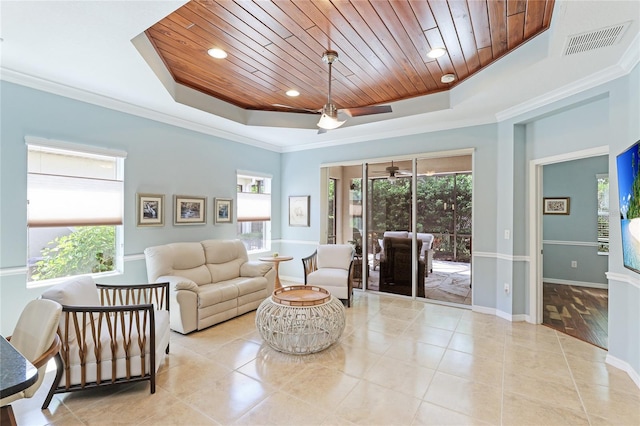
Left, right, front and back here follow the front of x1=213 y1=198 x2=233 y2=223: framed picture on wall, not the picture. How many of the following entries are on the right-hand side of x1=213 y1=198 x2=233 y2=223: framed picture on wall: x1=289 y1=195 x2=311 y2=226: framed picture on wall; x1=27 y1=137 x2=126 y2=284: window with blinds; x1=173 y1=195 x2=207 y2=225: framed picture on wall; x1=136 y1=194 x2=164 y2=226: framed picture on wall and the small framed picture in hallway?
3

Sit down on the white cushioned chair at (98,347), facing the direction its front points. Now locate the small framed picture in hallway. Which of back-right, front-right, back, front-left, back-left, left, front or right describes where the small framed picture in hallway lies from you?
front

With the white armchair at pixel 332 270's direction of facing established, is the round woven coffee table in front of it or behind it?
in front

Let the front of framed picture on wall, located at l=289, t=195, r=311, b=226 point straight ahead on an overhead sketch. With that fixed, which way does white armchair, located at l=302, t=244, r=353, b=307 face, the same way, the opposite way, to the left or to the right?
the same way

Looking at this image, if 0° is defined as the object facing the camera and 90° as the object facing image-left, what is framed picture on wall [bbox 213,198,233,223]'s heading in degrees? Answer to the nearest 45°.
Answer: approximately 315°

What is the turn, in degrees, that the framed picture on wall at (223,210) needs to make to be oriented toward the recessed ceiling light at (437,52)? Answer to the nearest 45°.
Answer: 0° — it already faces it

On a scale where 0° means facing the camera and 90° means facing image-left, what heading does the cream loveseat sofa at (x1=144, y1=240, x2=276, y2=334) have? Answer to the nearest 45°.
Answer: approximately 315°

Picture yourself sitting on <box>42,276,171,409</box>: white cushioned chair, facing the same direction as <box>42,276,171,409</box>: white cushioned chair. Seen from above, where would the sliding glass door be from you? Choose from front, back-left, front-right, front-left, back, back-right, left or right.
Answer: front

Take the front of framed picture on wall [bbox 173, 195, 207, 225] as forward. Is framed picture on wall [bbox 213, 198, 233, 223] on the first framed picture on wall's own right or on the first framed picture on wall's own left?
on the first framed picture on wall's own left

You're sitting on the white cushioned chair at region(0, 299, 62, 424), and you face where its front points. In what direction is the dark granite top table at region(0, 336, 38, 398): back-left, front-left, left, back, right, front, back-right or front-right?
front-left

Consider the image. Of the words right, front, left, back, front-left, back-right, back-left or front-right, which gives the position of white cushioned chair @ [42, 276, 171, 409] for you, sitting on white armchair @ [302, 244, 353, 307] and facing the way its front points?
front

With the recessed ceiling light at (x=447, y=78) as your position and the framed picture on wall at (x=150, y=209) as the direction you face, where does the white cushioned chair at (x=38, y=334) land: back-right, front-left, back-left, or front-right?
front-left

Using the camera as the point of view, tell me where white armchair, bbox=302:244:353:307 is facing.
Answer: facing the viewer and to the left of the viewer

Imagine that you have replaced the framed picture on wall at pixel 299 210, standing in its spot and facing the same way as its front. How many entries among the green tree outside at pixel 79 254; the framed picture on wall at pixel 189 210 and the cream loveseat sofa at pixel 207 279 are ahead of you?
3

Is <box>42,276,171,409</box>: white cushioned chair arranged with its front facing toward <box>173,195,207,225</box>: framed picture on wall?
no

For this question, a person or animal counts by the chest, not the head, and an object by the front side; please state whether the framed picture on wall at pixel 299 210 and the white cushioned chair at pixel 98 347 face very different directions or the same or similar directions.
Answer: very different directions

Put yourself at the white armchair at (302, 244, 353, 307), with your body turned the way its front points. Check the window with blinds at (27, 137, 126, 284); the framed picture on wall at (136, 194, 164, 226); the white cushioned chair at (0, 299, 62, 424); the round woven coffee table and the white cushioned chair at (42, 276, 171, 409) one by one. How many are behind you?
0

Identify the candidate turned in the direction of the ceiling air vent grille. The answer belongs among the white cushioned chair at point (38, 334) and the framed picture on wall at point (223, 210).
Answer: the framed picture on wall
